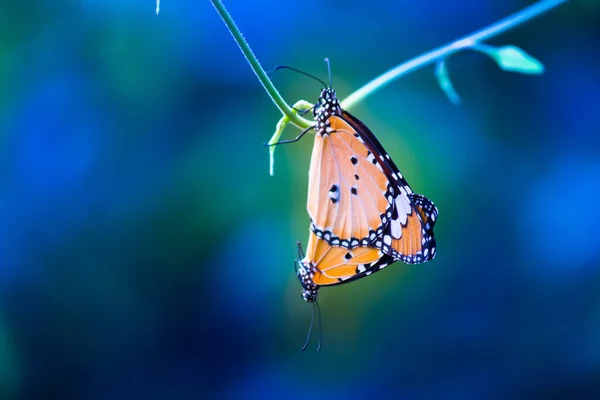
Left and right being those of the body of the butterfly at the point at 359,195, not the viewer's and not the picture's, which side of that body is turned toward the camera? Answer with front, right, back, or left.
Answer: left
